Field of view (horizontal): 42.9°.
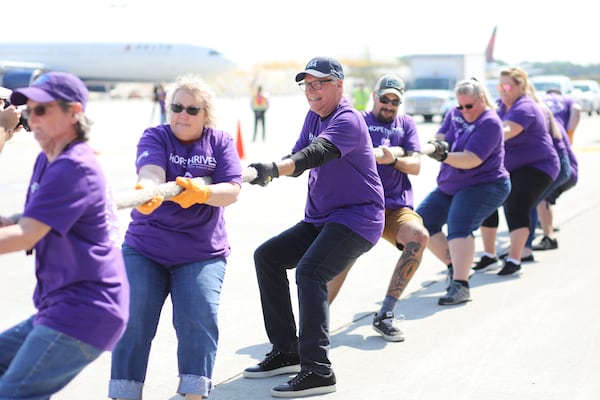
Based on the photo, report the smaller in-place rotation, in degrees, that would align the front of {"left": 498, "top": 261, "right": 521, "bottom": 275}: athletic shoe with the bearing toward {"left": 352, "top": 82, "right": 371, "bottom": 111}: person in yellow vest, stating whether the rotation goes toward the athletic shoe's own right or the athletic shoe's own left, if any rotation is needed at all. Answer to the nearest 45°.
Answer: approximately 90° to the athletic shoe's own right

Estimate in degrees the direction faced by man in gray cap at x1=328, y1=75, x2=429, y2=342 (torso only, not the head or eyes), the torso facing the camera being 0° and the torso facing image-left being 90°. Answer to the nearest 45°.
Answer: approximately 0°

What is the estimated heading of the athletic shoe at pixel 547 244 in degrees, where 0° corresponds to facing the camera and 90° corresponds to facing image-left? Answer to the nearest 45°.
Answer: approximately 90°

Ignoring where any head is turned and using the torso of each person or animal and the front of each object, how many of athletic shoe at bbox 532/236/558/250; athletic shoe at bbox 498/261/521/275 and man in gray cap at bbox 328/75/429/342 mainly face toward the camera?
1

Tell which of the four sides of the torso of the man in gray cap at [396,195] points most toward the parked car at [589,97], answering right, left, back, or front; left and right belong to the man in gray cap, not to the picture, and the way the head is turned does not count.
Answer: back

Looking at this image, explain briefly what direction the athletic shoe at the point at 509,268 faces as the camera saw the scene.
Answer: facing to the left of the viewer

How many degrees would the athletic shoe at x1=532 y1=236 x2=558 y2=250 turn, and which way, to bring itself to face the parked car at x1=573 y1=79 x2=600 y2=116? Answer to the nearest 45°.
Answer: approximately 90° to its right

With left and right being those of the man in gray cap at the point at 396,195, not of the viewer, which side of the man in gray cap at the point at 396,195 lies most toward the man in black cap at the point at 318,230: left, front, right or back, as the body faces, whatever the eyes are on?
front
